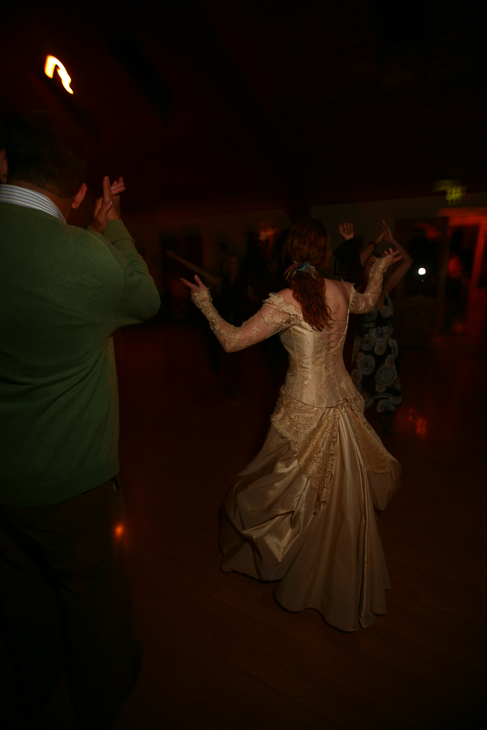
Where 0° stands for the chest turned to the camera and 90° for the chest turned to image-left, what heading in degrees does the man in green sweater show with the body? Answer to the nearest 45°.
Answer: approximately 180°

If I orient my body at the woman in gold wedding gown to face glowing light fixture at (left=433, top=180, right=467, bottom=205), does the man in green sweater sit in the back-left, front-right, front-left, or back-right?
back-left

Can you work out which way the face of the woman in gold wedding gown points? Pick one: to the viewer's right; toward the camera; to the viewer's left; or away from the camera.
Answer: away from the camera

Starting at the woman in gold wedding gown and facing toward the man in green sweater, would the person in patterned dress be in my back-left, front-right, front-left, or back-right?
back-right
